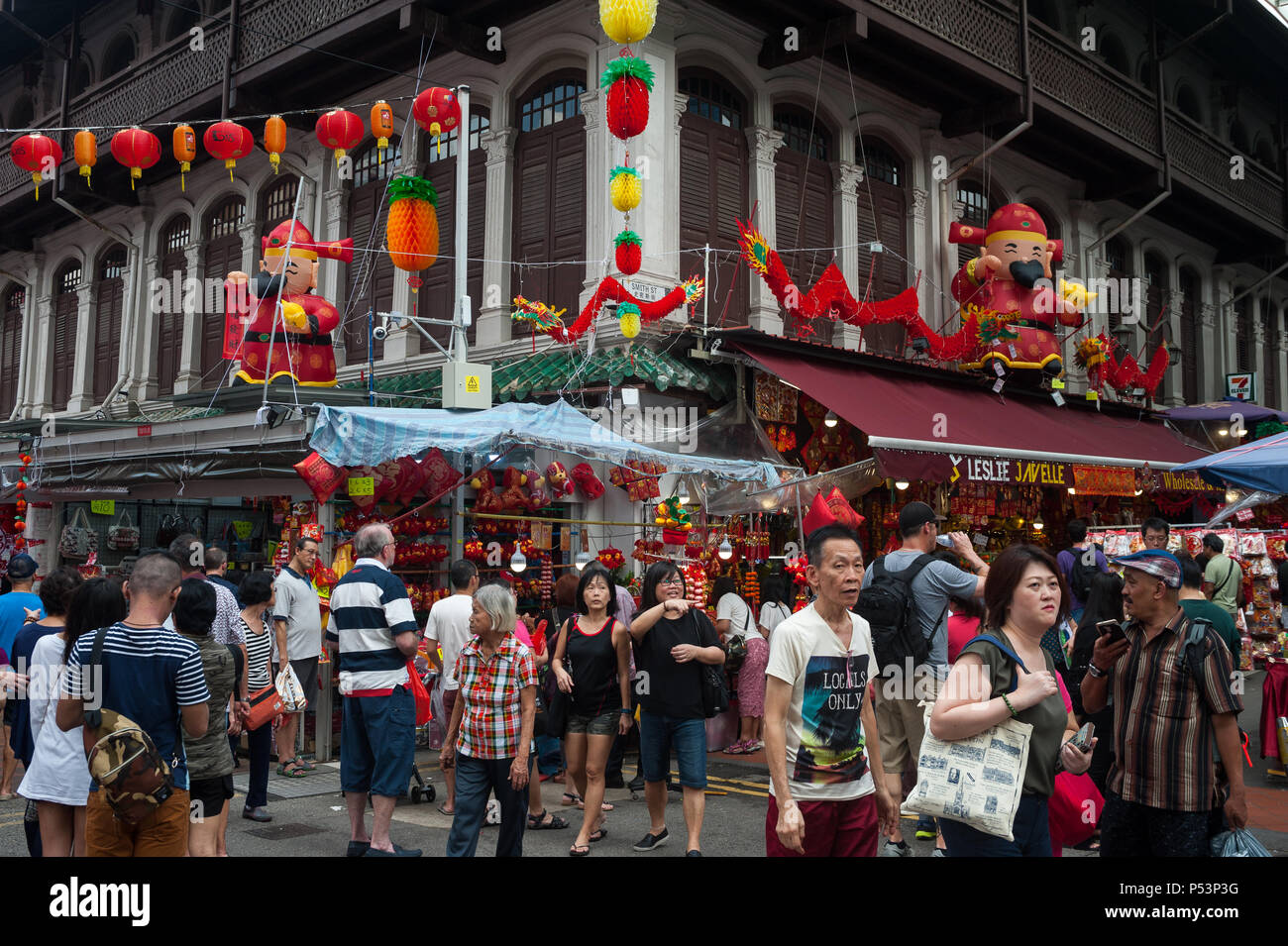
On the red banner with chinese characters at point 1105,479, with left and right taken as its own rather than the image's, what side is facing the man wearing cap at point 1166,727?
front

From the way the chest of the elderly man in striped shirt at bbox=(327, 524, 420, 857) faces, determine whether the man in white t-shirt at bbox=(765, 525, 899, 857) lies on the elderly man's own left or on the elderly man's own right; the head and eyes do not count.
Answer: on the elderly man's own right

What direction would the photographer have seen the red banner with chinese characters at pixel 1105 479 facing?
facing the viewer

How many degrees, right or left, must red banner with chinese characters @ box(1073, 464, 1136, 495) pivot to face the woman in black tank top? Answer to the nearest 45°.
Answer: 0° — it already faces them

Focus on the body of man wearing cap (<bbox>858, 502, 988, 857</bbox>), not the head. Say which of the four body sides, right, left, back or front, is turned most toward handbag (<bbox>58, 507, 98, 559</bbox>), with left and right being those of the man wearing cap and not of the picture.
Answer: left

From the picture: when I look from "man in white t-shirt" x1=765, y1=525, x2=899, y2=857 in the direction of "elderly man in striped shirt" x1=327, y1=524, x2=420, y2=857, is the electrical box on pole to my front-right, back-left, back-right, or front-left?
front-right

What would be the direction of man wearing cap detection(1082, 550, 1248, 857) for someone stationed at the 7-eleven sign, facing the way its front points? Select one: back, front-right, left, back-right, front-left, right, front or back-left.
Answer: front-left

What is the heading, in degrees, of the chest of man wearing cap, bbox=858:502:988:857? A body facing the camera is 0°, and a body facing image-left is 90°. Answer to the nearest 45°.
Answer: approximately 225°

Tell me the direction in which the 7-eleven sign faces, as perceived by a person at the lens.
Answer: facing the viewer and to the left of the viewer

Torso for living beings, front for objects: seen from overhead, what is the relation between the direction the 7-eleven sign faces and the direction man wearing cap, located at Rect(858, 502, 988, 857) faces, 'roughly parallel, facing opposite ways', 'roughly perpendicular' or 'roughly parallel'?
roughly parallel, facing opposite ways

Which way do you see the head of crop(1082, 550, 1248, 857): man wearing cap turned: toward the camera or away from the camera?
toward the camera

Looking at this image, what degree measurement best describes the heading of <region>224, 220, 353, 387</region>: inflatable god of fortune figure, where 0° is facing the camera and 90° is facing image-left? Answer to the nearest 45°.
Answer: approximately 45°

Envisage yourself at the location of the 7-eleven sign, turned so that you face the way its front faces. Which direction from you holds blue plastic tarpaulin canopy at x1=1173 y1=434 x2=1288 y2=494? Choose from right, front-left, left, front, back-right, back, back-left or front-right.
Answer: front-left

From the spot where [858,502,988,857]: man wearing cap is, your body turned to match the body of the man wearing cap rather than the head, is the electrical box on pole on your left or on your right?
on your left

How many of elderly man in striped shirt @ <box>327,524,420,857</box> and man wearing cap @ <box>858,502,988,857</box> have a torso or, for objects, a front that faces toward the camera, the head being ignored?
0

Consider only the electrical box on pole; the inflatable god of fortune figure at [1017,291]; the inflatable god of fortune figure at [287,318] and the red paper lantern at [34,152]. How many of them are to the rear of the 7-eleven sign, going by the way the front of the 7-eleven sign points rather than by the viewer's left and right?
0
